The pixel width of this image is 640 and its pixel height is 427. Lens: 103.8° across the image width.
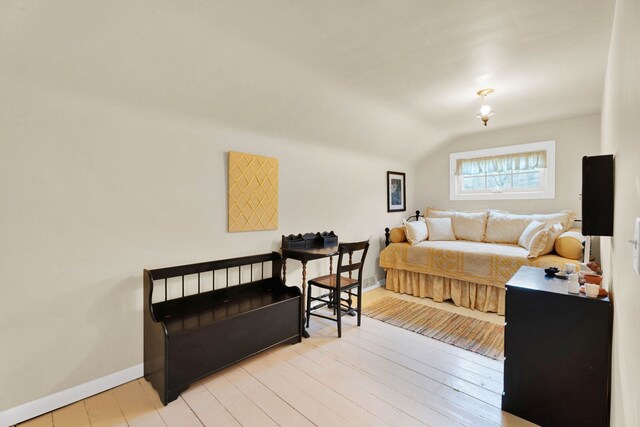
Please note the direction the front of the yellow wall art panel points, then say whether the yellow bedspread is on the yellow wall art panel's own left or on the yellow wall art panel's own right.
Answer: on the yellow wall art panel's own left

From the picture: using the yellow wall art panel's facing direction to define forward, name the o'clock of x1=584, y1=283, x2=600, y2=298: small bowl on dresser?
The small bowl on dresser is roughly at 12 o'clock from the yellow wall art panel.

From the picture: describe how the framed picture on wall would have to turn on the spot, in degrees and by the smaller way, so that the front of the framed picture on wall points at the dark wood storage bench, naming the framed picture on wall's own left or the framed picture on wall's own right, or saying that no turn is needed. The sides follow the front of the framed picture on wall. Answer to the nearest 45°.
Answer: approximately 90° to the framed picture on wall's own right

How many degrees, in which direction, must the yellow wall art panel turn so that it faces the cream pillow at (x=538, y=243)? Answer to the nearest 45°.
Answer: approximately 45° to its left

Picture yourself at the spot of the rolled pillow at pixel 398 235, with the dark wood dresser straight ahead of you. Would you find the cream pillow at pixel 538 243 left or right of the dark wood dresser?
left

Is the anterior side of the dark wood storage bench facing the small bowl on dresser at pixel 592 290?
yes

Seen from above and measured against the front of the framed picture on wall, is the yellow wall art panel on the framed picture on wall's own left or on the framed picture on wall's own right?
on the framed picture on wall's own right

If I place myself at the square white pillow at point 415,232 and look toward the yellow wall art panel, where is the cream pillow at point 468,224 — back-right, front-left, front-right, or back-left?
back-left

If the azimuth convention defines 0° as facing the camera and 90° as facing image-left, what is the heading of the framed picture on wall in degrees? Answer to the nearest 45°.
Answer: approximately 315°

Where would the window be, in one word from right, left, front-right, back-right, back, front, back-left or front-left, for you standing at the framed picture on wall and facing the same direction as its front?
front-left

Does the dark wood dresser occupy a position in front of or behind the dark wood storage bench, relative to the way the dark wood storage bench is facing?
in front

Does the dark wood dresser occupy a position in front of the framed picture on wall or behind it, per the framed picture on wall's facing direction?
in front

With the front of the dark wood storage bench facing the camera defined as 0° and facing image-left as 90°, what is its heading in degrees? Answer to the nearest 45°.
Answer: approximately 315°
